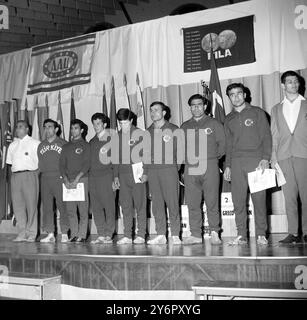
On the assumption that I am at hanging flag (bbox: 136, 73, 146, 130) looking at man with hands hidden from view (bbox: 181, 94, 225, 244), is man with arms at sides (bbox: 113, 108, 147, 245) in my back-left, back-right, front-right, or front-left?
front-right

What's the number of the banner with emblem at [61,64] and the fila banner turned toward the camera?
2

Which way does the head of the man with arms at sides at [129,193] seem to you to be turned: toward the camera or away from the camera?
toward the camera

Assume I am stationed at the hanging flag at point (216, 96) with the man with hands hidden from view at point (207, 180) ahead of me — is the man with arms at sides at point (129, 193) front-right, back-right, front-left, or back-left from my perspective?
front-right

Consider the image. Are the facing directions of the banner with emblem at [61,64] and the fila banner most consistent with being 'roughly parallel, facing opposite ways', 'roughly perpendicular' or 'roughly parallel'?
roughly parallel

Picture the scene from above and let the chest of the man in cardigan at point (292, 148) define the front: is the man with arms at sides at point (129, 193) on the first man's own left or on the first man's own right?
on the first man's own right

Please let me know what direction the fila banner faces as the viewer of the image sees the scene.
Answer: facing the viewer

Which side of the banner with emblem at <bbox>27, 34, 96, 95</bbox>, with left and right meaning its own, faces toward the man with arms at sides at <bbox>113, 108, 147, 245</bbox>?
front

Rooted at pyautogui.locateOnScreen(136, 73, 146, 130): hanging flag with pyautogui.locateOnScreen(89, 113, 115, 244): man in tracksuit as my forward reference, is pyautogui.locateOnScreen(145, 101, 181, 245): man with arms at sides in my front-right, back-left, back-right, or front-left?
front-left

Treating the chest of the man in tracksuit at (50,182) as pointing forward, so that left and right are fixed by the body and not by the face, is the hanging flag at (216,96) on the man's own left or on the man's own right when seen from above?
on the man's own left

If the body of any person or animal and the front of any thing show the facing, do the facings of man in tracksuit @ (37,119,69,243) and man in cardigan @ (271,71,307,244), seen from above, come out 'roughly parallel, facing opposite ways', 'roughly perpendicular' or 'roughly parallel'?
roughly parallel

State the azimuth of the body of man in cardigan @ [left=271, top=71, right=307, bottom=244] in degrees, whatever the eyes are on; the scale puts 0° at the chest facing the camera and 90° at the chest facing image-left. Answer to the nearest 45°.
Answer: approximately 0°

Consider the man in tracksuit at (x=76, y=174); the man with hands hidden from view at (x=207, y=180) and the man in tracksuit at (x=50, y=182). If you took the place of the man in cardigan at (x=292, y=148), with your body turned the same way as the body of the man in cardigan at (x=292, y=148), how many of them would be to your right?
3

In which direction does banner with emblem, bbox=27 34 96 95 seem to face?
toward the camera
